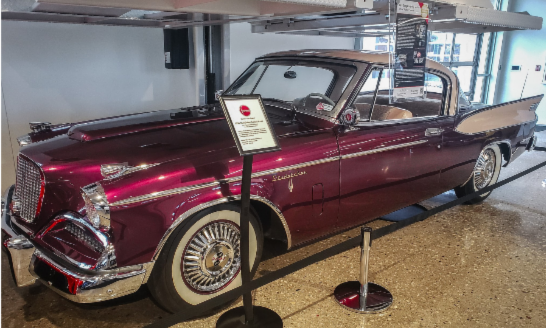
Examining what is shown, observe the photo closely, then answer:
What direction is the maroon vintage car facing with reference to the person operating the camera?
facing the viewer and to the left of the viewer

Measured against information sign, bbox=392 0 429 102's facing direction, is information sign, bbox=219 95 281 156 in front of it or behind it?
in front

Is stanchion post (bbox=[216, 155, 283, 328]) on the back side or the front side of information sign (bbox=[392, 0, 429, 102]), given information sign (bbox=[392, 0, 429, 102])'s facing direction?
on the front side

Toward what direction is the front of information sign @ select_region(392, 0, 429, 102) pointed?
toward the camera

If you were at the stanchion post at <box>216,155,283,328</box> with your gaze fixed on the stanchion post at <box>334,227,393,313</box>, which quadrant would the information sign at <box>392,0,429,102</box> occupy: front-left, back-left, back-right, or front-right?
front-left
